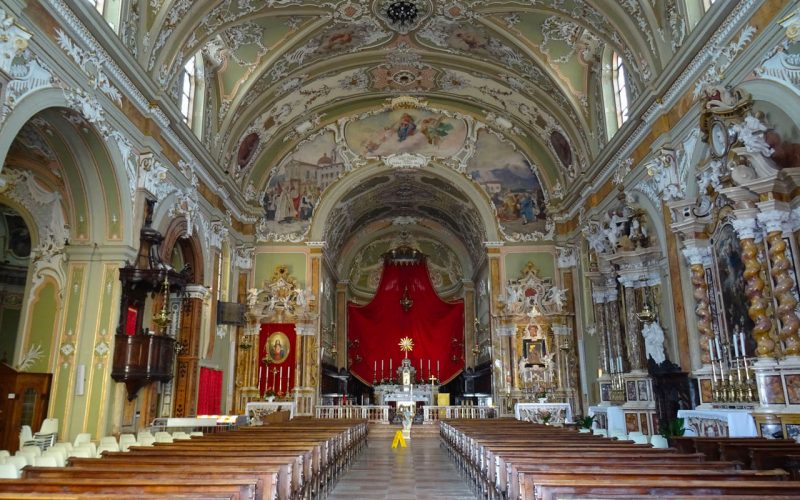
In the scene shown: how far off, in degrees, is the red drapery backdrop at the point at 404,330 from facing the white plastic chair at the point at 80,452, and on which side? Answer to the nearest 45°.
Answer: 0° — it already faces it

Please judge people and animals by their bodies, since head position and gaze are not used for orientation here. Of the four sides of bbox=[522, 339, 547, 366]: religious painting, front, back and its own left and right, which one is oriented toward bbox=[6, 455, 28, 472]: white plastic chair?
front

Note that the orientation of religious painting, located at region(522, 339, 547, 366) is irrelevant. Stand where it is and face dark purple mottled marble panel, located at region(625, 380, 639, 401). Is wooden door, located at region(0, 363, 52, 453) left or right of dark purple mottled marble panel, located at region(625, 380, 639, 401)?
right

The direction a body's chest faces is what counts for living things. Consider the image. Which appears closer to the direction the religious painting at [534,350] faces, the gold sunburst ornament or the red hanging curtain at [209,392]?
the red hanging curtain

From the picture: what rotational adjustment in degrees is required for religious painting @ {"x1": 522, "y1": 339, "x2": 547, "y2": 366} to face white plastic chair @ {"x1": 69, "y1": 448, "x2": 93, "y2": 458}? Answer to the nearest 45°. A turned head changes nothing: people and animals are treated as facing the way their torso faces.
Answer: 0° — it already faces it

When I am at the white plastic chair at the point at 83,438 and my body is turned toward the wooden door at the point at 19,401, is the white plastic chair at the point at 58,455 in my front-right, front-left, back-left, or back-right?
back-left

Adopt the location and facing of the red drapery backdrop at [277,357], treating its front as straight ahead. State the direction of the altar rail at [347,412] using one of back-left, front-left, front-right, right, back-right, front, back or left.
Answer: left

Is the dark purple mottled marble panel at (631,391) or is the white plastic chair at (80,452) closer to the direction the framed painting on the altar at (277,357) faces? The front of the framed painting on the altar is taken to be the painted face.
the white plastic chair

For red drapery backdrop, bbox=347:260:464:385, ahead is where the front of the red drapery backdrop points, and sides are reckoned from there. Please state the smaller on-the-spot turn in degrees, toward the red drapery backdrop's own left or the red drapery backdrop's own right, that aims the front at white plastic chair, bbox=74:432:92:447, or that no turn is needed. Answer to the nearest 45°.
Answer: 0° — it already faces it

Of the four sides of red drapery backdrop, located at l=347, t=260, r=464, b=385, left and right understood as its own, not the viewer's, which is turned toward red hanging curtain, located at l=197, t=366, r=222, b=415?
front

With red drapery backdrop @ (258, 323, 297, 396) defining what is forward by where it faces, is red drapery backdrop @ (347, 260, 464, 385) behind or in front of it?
behind

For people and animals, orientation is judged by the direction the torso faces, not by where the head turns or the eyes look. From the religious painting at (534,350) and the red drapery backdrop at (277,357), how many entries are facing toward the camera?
2

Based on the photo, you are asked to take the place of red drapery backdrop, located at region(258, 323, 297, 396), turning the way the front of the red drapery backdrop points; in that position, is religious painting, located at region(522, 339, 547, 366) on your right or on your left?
on your left

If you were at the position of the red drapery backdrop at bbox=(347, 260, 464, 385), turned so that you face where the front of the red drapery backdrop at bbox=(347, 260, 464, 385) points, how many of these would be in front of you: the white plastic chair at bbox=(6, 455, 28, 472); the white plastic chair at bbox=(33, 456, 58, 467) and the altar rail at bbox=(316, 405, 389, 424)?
3

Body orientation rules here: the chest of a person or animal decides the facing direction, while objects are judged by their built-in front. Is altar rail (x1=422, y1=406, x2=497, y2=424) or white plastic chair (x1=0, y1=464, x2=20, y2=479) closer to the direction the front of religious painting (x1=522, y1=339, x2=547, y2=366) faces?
the white plastic chair

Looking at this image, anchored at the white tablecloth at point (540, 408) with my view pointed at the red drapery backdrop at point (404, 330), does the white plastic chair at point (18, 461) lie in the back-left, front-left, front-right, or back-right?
back-left
